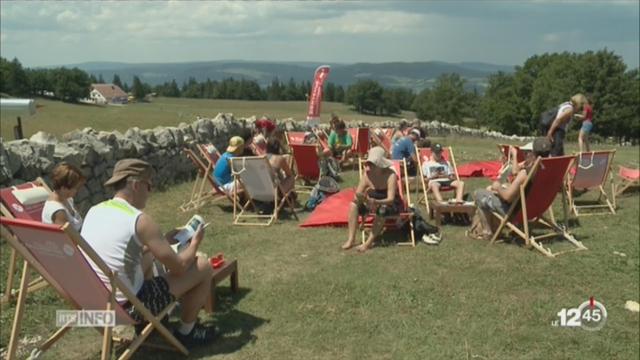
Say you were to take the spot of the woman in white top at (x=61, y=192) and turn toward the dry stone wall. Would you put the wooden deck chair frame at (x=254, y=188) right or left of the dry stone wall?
right

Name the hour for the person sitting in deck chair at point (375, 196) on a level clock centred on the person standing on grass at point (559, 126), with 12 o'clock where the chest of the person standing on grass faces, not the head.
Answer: The person sitting in deck chair is roughly at 4 o'clock from the person standing on grass.

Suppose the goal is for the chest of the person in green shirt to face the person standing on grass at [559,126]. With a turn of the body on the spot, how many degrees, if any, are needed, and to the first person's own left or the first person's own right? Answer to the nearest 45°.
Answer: approximately 45° to the first person's own left

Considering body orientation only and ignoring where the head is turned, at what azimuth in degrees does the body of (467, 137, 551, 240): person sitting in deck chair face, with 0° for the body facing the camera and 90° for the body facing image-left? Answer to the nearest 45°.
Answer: approximately 90°

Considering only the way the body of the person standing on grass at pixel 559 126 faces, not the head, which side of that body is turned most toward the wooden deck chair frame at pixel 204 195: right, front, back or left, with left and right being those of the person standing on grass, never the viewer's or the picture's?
back

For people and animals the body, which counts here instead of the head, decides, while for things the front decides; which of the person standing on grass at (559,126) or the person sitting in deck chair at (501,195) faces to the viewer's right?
the person standing on grass

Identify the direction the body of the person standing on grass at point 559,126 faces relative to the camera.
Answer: to the viewer's right

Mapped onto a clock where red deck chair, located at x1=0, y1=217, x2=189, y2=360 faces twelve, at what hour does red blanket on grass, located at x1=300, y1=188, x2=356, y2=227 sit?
The red blanket on grass is roughly at 12 o'clock from the red deck chair.

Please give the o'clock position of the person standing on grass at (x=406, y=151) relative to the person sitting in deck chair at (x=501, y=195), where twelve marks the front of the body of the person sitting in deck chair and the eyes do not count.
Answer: The person standing on grass is roughly at 2 o'clock from the person sitting in deck chair.

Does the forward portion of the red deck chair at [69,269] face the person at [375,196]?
yes
